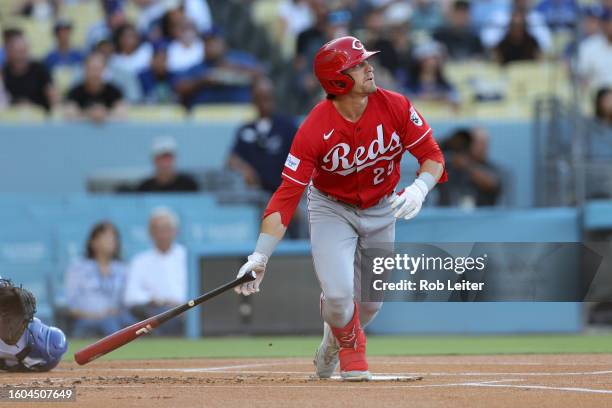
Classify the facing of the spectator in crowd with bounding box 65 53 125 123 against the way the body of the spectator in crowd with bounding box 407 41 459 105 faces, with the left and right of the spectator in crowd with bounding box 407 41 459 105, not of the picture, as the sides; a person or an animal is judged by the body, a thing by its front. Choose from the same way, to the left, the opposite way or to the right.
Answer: the same way

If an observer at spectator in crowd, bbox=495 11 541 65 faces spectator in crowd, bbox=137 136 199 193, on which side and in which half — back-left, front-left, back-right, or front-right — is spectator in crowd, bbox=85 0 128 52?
front-right

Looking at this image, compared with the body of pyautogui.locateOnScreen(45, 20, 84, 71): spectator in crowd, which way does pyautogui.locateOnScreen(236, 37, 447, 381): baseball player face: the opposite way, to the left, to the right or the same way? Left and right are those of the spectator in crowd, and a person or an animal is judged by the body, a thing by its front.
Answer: the same way

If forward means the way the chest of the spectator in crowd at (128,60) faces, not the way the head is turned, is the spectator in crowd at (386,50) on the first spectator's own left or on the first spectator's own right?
on the first spectator's own left

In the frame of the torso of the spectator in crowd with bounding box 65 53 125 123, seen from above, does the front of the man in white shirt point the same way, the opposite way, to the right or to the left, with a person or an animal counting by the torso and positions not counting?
the same way

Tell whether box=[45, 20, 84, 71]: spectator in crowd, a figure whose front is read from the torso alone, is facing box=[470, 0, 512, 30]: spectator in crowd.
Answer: no

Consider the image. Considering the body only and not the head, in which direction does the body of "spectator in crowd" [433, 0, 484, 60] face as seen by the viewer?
toward the camera

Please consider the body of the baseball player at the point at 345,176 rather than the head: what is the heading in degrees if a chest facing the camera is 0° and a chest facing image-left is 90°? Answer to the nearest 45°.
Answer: approximately 0°

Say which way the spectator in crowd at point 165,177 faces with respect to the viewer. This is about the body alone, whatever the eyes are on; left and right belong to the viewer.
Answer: facing the viewer

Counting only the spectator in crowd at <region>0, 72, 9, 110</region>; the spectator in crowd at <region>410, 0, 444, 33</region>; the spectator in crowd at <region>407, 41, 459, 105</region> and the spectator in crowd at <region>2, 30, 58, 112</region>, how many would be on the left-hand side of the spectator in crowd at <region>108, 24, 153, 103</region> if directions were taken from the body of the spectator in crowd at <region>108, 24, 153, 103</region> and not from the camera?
2

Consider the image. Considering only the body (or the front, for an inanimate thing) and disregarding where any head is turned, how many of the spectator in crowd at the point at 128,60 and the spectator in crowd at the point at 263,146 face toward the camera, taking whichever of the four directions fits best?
2

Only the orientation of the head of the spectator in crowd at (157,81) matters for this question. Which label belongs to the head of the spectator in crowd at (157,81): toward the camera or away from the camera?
toward the camera

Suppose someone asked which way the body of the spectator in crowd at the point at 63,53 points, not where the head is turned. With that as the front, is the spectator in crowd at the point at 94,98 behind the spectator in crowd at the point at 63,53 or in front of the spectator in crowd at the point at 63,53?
in front

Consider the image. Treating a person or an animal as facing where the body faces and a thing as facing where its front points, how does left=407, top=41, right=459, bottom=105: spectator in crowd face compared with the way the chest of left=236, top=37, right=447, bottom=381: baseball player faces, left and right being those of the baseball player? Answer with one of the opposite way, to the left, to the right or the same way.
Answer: the same way

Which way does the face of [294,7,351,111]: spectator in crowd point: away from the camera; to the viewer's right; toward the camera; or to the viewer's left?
toward the camera

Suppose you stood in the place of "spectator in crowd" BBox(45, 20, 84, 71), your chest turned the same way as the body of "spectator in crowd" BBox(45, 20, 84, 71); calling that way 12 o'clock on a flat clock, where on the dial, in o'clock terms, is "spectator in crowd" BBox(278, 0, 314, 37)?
"spectator in crowd" BBox(278, 0, 314, 37) is roughly at 9 o'clock from "spectator in crowd" BBox(45, 20, 84, 71).

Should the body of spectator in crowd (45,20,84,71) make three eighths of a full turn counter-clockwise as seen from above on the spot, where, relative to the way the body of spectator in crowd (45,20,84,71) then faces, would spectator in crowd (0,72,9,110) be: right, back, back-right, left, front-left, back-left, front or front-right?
back

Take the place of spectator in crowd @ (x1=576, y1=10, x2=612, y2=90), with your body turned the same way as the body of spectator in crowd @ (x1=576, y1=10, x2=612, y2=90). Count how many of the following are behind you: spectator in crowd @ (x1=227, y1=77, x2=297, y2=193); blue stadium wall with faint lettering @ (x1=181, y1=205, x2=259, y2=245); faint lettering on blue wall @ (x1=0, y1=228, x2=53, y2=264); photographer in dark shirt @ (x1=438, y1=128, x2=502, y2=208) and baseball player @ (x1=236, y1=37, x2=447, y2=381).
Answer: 0
